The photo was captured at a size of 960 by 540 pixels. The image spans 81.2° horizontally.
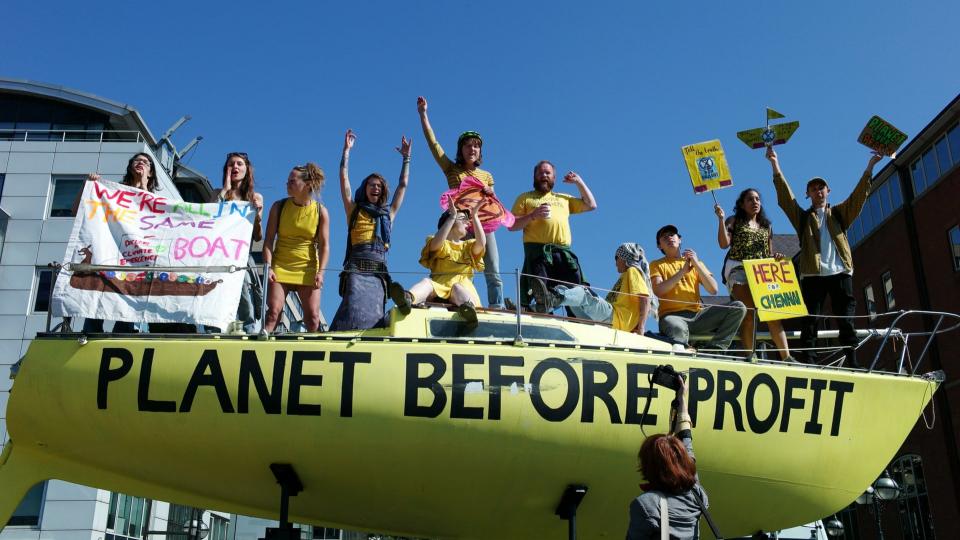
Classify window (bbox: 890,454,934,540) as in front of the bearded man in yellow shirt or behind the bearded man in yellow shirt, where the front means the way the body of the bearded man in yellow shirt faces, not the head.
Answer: behind

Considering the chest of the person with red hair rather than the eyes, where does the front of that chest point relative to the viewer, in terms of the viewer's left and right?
facing away from the viewer

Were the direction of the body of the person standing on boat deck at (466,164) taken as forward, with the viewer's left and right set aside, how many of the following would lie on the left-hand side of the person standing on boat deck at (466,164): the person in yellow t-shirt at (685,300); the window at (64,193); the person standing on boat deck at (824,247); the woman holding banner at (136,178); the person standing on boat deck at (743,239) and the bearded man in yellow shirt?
4

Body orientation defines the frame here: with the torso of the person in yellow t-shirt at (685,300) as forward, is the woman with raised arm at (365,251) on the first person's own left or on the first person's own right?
on the first person's own right
